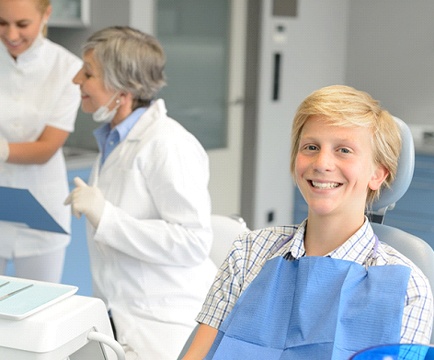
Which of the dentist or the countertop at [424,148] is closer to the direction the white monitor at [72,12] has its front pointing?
the dentist

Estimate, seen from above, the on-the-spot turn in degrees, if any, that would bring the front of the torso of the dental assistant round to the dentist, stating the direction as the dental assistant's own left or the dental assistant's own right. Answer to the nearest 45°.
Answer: approximately 45° to the dental assistant's own left

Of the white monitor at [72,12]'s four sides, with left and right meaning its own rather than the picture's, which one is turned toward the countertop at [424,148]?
left
